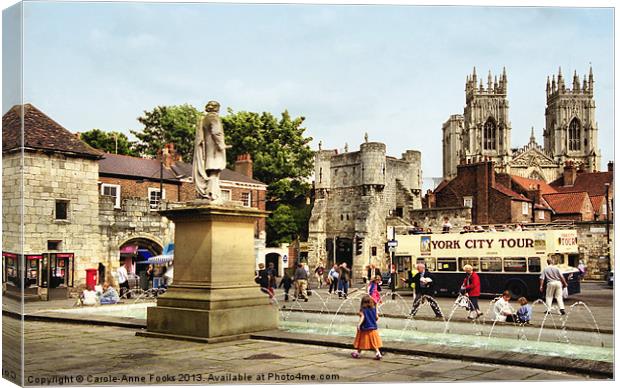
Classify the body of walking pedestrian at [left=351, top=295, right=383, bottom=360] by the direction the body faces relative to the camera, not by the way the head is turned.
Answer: away from the camera

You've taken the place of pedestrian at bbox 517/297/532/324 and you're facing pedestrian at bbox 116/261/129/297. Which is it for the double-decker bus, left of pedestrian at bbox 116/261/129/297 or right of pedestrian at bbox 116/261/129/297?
right

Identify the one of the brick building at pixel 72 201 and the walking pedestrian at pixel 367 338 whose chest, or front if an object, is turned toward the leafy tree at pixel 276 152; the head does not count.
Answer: the walking pedestrian

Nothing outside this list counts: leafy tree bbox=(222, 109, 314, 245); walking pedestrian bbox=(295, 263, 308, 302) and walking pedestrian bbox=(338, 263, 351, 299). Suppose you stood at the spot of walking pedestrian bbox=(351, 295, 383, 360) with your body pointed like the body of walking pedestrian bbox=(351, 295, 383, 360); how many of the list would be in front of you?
3

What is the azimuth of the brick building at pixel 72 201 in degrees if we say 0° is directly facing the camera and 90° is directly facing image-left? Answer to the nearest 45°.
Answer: approximately 315°

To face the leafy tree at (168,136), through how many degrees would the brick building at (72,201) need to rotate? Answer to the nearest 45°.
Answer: approximately 135° to its left

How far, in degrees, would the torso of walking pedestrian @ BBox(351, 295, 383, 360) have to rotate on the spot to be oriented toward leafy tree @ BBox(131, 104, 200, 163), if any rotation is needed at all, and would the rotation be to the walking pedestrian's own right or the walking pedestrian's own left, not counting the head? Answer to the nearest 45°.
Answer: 0° — they already face it

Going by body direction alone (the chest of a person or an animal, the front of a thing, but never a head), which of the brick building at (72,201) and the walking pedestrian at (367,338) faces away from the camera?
the walking pedestrian

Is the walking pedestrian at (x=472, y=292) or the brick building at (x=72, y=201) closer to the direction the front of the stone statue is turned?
the walking pedestrian
